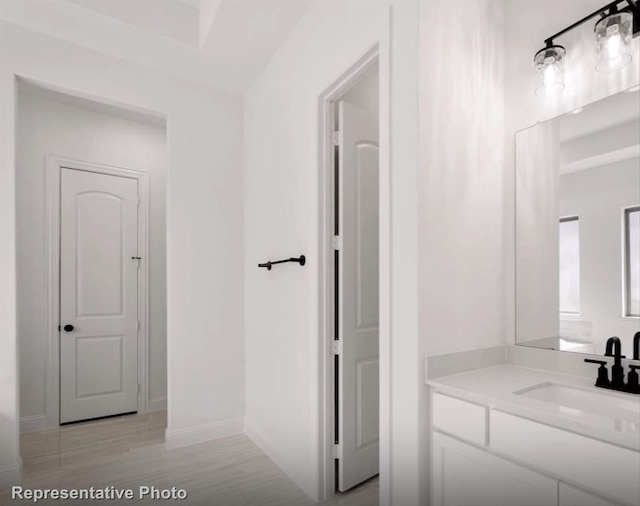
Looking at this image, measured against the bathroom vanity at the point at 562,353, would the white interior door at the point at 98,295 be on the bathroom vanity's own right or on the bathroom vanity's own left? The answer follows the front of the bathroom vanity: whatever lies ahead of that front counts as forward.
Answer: on the bathroom vanity's own right

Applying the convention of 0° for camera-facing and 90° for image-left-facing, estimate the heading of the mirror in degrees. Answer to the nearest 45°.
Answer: approximately 45°

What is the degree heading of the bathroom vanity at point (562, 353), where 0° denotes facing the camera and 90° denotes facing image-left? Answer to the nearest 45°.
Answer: approximately 45°

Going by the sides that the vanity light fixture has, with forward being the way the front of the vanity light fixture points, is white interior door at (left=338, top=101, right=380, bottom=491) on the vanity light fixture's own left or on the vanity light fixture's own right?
on the vanity light fixture's own right

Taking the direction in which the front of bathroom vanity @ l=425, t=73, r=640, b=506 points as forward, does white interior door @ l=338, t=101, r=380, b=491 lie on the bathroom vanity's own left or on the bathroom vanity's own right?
on the bathroom vanity's own right
